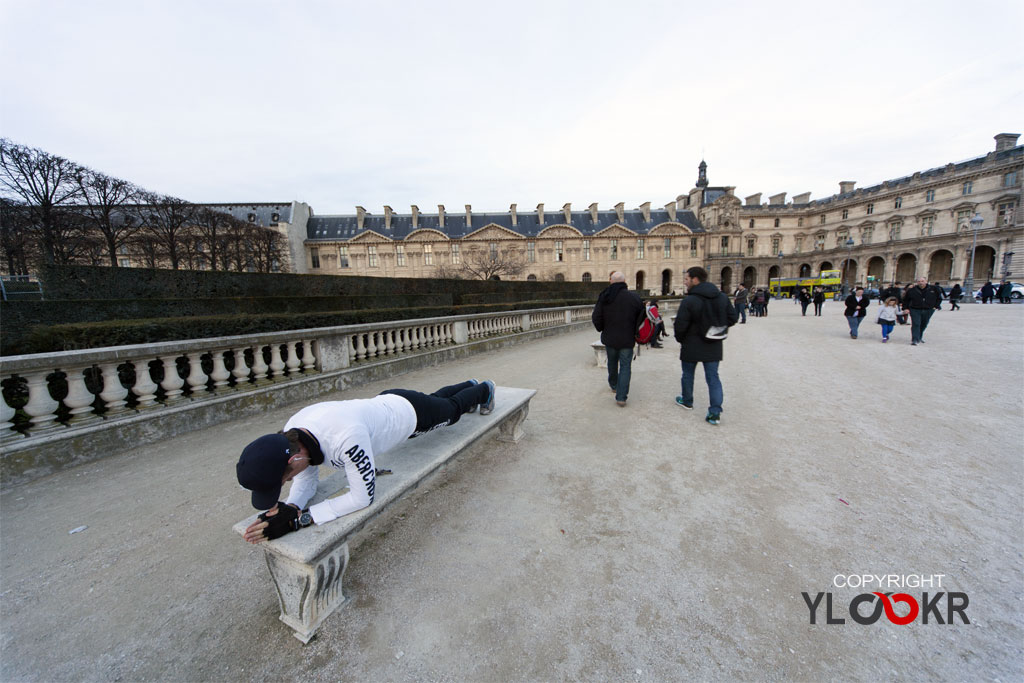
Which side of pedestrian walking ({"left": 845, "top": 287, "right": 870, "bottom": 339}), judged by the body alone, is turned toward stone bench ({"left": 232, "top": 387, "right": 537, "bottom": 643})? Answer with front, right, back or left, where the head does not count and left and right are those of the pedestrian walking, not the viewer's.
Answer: front

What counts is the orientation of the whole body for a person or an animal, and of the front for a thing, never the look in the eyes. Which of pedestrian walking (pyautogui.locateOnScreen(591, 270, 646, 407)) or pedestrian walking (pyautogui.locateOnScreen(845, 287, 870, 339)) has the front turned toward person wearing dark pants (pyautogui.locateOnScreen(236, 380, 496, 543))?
pedestrian walking (pyautogui.locateOnScreen(845, 287, 870, 339))

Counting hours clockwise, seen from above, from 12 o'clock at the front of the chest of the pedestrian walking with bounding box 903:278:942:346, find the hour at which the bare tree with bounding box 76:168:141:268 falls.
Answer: The bare tree is roughly at 2 o'clock from the pedestrian walking.

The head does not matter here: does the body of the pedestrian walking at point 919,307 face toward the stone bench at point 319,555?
yes

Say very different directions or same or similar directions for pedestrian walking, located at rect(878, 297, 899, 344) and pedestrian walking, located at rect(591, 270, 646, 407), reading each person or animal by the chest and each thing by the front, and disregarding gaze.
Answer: very different directions

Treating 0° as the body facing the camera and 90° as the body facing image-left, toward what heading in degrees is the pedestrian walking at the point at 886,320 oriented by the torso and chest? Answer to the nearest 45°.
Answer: approximately 0°

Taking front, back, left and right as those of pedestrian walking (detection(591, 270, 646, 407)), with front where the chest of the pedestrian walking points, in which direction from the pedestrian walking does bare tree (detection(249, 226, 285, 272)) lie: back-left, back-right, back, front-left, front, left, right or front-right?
front-left

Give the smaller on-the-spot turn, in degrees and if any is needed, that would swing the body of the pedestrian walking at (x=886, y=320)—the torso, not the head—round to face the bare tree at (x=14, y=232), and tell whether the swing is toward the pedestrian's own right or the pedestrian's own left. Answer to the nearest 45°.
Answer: approximately 45° to the pedestrian's own right

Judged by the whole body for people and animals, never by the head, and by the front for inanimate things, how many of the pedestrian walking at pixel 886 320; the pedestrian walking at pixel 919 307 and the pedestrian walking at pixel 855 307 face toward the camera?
3

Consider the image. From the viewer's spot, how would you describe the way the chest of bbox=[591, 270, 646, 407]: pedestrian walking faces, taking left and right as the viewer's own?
facing away from the viewer
